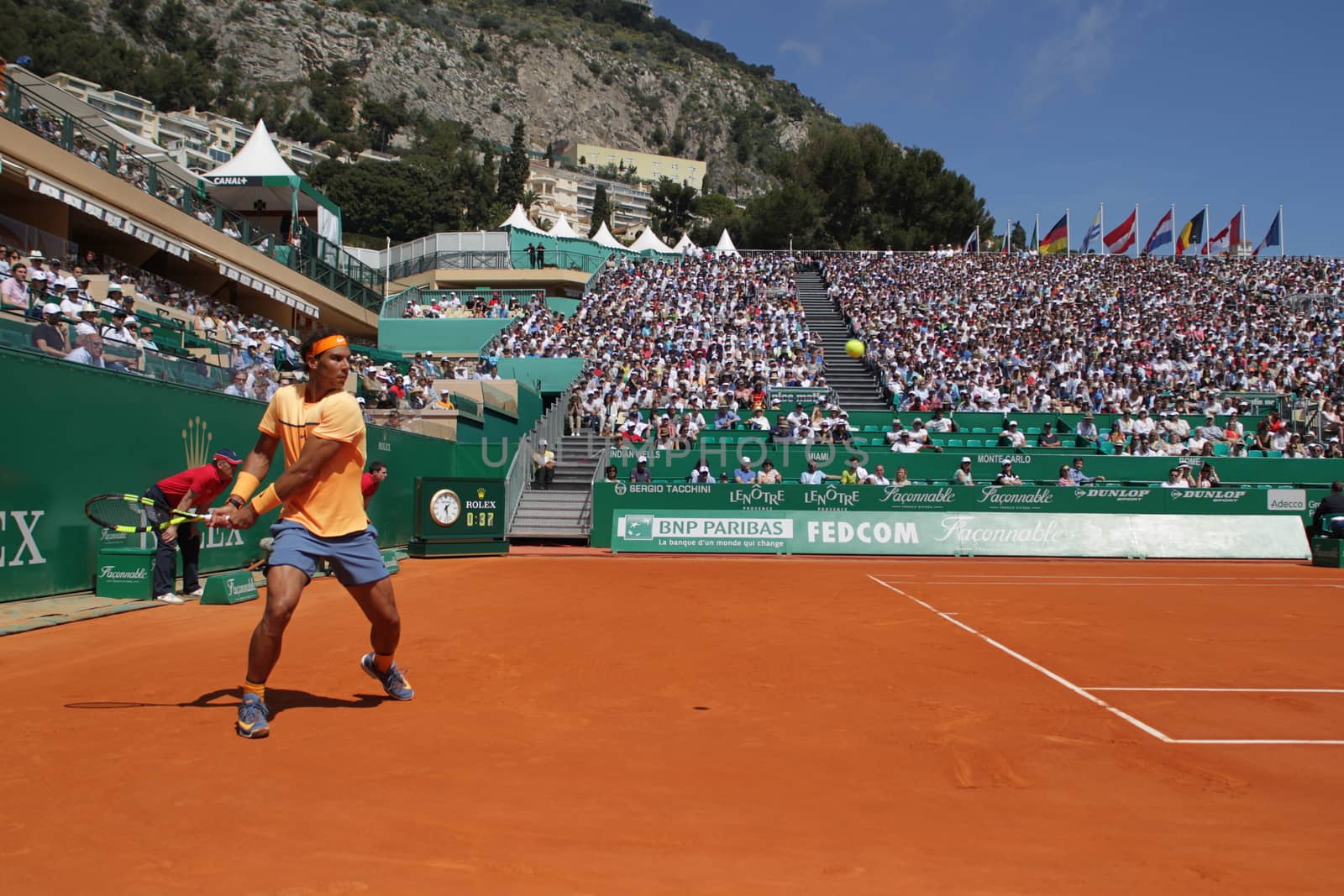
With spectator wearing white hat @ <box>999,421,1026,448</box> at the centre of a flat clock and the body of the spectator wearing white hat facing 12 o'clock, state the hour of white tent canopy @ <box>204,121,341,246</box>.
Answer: The white tent canopy is roughly at 3 o'clock from the spectator wearing white hat.

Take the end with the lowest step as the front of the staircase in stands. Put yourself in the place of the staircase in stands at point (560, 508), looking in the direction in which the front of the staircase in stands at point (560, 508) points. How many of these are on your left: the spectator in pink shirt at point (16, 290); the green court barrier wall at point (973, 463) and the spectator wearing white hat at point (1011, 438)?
2

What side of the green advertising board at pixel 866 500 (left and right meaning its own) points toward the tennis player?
front

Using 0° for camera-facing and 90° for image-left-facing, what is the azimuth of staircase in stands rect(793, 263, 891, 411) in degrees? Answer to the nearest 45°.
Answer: approximately 0°

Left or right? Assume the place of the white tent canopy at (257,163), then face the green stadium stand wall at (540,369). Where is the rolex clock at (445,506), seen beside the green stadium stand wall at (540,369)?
right

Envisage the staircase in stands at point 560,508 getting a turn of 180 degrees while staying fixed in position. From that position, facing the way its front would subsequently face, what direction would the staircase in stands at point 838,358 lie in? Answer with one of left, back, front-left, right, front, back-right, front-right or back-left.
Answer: front-right

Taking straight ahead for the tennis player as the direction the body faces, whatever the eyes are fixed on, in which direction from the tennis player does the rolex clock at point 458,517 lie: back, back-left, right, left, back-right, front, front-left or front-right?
back

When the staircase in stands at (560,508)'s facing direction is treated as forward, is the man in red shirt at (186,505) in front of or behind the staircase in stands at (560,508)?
in front

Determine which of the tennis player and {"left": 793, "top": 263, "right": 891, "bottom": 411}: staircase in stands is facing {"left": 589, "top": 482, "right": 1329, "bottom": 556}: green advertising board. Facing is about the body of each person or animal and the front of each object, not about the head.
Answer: the staircase in stands

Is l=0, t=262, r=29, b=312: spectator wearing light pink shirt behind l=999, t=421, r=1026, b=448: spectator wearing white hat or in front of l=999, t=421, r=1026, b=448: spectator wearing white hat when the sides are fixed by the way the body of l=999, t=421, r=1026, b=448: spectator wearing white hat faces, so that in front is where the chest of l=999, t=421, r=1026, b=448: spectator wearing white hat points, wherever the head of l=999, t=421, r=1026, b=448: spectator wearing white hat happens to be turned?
in front
